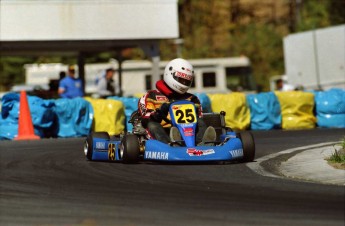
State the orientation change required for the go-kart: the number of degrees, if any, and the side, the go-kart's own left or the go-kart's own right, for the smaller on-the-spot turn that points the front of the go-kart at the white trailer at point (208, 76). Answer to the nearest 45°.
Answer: approximately 135° to the go-kart's own left

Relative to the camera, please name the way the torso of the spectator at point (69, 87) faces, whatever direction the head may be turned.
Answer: toward the camera

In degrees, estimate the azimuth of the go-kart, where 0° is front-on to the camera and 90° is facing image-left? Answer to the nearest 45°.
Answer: approximately 315°

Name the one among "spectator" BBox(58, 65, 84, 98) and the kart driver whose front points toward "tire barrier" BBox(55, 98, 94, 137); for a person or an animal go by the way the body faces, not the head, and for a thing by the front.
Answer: the spectator

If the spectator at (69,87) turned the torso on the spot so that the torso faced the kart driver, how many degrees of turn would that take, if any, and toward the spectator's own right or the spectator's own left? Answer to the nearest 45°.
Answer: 0° — they already face them

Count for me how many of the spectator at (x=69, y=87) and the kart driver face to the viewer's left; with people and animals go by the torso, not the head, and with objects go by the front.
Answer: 0

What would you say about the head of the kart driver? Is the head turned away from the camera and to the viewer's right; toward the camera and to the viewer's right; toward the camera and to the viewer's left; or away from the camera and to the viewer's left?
toward the camera and to the viewer's right

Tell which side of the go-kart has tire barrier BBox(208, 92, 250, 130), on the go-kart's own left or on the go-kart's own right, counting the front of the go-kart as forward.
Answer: on the go-kart's own left

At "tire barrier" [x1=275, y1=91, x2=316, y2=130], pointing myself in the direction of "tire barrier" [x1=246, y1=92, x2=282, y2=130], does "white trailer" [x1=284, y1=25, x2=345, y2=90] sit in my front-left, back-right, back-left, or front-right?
back-right
